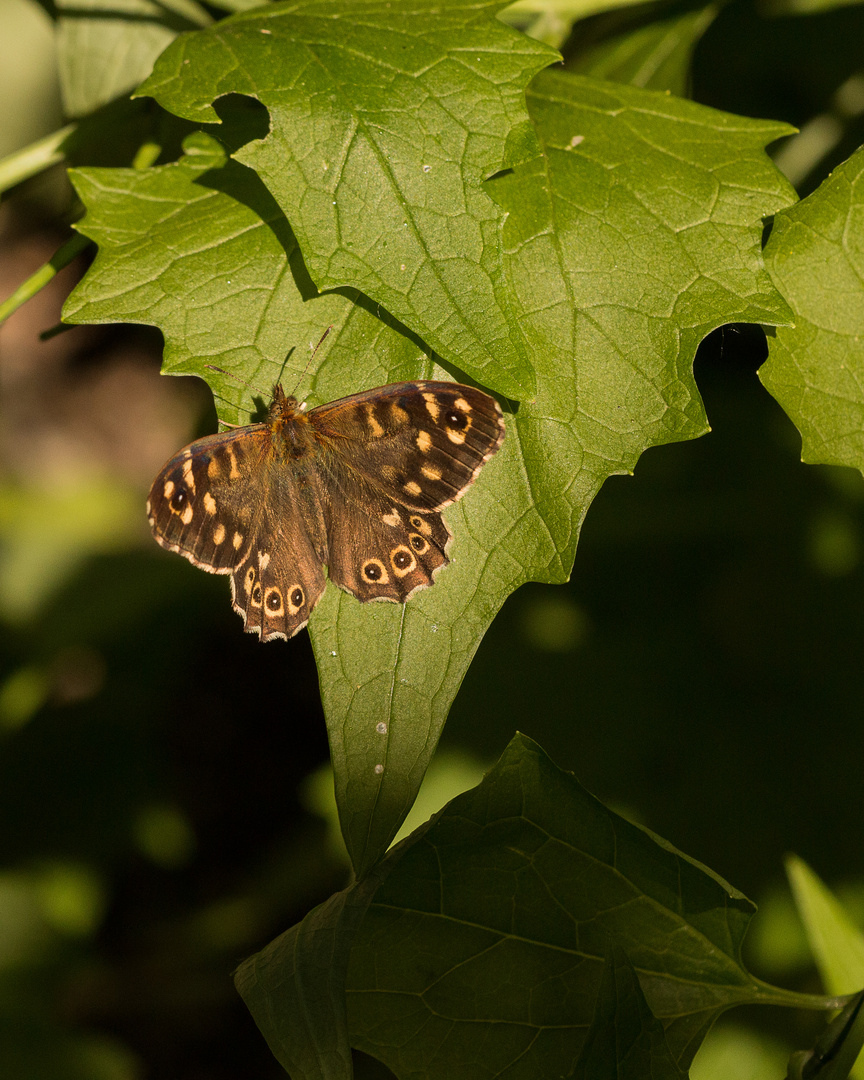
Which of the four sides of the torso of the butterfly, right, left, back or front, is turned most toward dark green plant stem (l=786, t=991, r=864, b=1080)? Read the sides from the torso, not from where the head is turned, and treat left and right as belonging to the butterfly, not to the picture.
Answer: back

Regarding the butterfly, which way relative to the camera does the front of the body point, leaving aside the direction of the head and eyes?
away from the camera

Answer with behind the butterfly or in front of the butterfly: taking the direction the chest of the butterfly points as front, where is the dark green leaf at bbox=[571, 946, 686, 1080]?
behind

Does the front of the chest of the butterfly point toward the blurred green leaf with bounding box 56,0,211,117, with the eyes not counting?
yes
